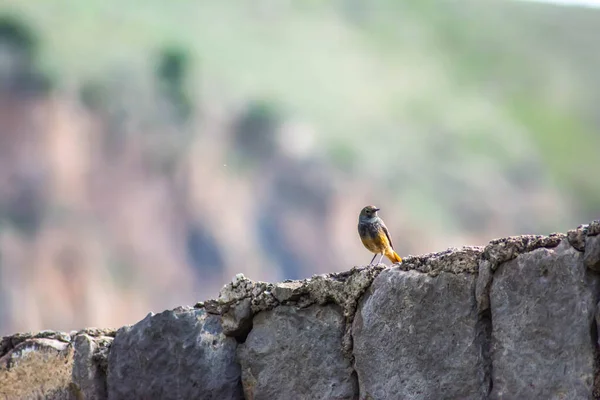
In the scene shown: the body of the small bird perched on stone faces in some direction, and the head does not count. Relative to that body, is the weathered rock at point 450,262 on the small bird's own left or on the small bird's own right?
on the small bird's own left

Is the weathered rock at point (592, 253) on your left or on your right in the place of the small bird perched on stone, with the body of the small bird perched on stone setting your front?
on your left

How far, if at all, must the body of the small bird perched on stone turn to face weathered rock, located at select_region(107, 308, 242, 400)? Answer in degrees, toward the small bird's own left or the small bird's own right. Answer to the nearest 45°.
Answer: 0° — it already faces it

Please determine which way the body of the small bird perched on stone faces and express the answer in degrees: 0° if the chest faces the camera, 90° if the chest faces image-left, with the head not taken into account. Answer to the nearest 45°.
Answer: approximately 45°

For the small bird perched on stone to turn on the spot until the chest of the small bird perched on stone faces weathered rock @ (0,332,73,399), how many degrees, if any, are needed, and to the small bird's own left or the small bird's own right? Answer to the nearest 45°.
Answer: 0° — it already faces it
